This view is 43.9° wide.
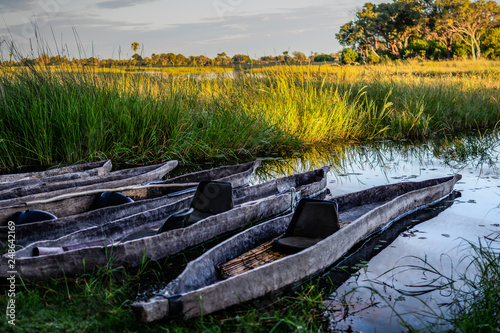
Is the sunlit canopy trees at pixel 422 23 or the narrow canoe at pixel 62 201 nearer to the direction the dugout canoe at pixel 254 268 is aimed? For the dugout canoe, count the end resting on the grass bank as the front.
the narrow canoe

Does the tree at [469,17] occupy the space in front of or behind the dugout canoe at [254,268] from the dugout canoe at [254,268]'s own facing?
behind

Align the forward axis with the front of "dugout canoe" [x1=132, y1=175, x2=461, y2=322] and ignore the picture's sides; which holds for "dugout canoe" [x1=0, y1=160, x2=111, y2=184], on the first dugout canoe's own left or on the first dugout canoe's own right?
on the first dugout canoe's own right

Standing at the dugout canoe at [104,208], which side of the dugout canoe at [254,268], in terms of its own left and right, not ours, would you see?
right

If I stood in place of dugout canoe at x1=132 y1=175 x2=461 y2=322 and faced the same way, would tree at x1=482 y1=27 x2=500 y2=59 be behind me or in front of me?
behind

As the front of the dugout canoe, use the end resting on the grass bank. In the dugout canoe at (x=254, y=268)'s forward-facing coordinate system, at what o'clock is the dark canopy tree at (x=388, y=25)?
The dark canopy tree is roughly at 5 o'clock from the dugout canoe.

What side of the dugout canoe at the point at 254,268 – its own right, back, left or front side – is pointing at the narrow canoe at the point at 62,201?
right

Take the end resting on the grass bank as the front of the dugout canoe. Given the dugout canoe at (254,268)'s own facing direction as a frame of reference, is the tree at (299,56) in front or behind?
behind

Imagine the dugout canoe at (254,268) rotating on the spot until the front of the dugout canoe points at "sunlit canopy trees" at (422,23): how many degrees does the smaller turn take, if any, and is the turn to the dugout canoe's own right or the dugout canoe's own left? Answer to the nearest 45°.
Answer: approximately 135° to the dugout canoe's own right

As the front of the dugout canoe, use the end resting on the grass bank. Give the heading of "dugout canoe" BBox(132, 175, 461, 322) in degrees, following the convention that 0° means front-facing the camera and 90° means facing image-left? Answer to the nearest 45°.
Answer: approximately 45°
